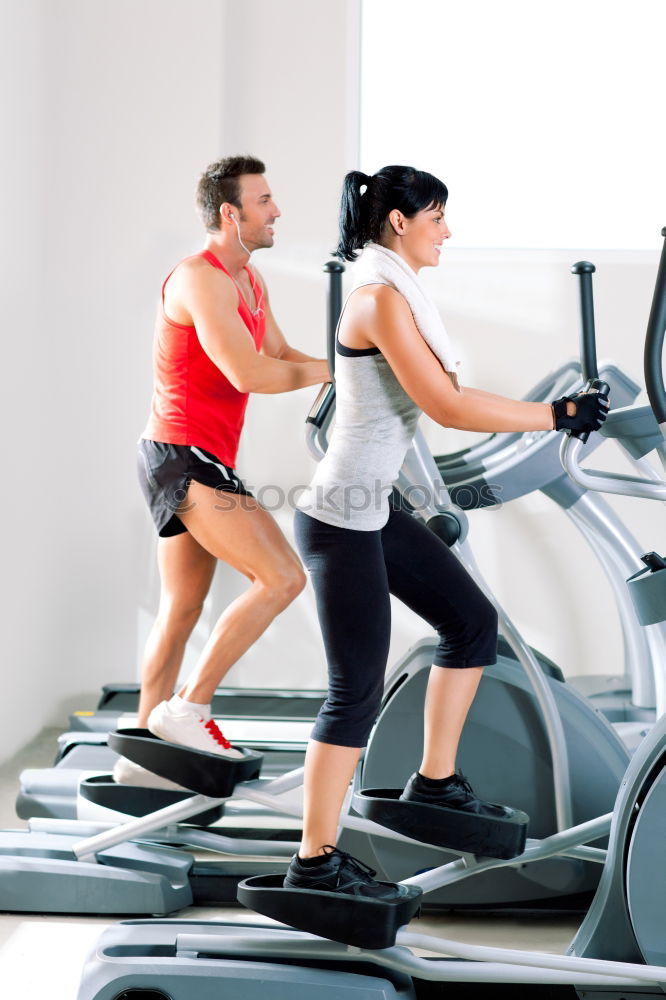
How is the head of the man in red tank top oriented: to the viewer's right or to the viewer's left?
to the viewer's right

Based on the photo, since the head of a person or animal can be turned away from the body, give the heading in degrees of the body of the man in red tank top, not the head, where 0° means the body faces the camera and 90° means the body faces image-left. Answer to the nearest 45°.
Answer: approximately 270°

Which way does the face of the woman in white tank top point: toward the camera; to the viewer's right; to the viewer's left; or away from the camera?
to the viewer's right

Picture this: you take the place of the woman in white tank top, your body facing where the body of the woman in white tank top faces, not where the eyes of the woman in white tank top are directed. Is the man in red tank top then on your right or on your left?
on your left

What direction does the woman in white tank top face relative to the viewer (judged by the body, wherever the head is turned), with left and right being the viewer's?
facing to the right of the viewer

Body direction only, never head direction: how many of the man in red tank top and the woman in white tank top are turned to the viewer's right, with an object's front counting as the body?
2

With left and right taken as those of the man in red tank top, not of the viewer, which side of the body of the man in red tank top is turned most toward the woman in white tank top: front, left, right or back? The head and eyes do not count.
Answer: right
